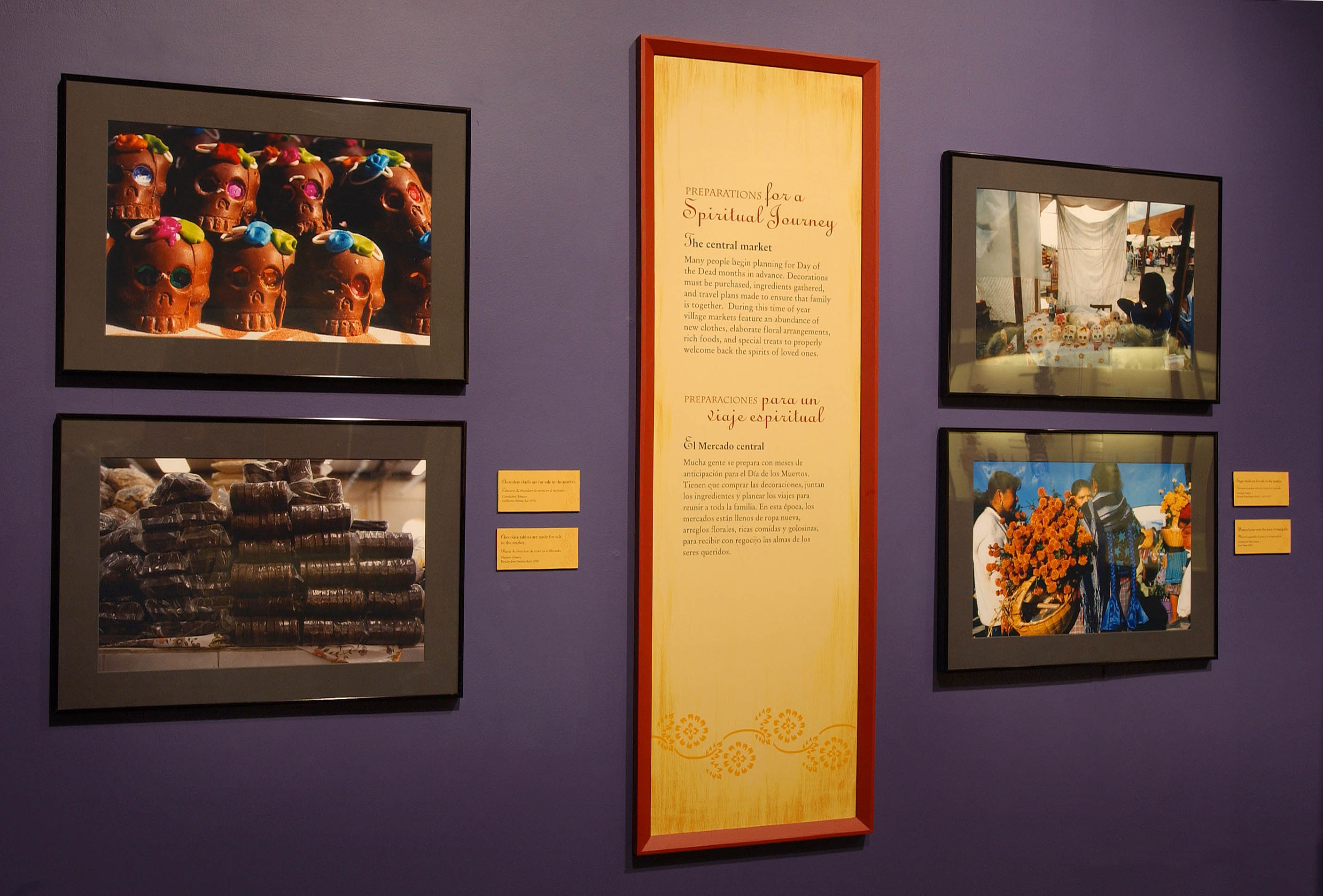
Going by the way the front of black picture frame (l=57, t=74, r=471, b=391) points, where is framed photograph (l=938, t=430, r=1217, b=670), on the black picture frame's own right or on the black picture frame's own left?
on the black picture frame's own left

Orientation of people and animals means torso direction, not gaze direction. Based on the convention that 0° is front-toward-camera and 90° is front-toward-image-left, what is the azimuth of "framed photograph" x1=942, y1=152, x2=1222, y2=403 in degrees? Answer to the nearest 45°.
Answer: approximately 315°

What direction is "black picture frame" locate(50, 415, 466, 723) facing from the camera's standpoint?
toward the camera

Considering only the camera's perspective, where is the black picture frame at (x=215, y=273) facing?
facing the viewer

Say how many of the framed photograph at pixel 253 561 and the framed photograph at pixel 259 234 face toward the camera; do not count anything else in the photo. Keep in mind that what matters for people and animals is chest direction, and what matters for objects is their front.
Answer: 2

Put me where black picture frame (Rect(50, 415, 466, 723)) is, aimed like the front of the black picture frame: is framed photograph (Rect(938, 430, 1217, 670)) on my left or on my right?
on my left

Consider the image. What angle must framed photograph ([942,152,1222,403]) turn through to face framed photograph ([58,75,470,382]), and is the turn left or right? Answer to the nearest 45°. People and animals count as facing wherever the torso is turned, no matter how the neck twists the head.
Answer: approximately 90° to its right
